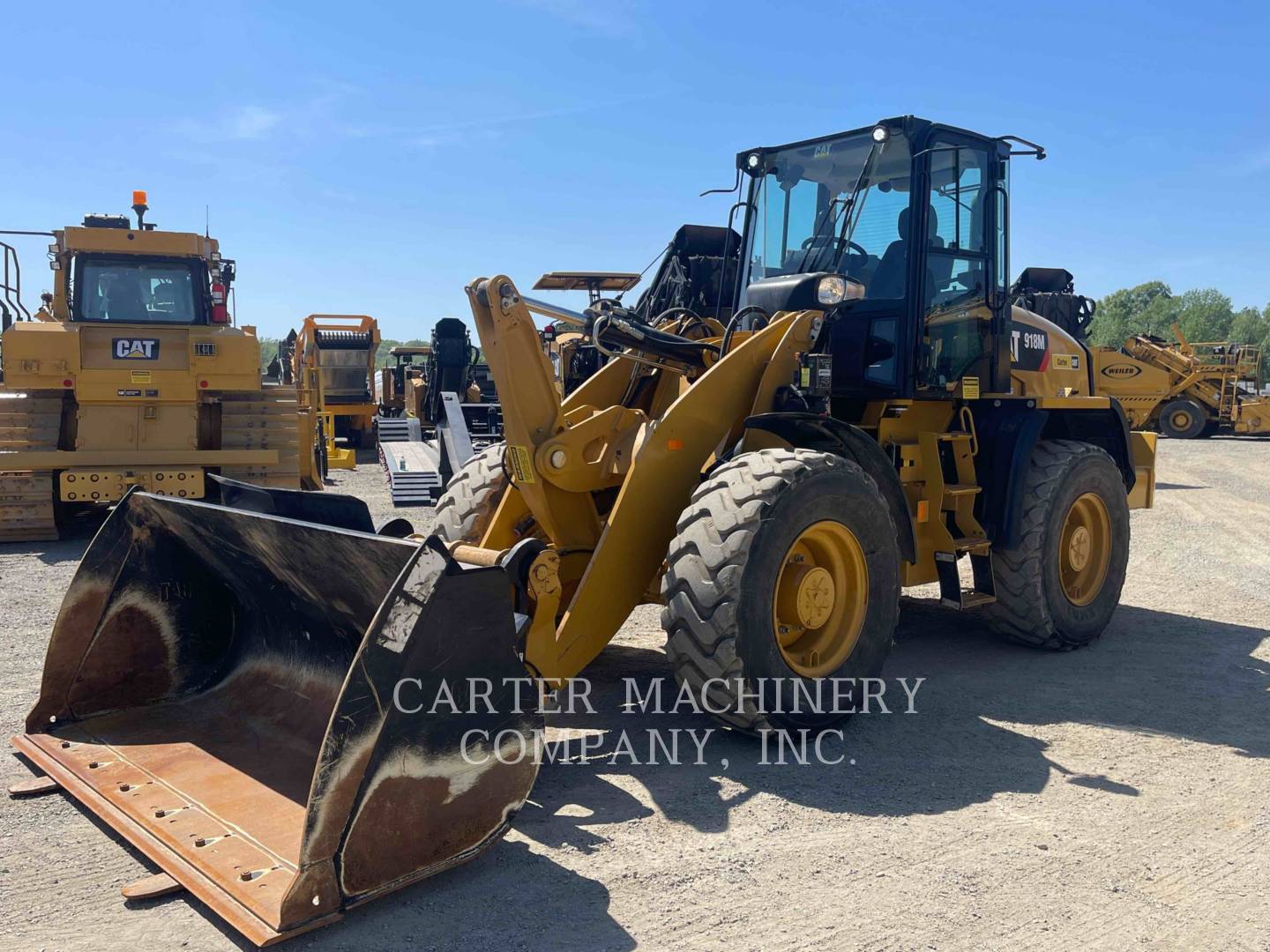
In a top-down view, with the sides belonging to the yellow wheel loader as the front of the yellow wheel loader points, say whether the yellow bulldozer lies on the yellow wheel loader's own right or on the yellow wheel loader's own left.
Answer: on the yellow wheel loader's own right

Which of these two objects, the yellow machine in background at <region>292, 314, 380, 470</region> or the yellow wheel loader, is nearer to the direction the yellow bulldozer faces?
the yellow machine in background

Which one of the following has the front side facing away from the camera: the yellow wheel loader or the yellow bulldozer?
the yellow bulldozer

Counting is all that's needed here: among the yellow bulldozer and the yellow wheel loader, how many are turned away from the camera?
1

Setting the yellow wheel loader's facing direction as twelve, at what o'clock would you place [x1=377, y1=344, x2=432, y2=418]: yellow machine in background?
The yellow machine in background is roughly at 4 o'clock from the yellow wheel loader.

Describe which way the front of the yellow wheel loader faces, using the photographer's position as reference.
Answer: facing the viewer and to the left of the viewer

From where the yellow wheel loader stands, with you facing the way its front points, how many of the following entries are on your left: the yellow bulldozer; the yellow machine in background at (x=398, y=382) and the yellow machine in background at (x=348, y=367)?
0

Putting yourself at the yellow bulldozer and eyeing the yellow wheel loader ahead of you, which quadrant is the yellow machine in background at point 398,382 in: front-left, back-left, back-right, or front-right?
back-left

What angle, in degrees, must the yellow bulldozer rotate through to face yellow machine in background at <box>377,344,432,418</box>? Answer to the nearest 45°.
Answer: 0° — it already faces it

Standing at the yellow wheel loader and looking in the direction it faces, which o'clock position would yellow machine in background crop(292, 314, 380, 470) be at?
The yellow machine in background is roughly at 4 o'clock from the yellow wheel loader.

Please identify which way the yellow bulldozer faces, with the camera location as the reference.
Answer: facing away from the viewer
